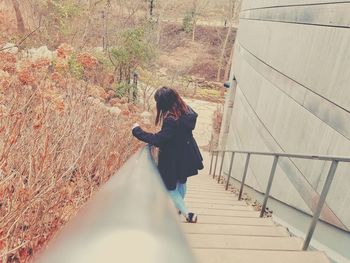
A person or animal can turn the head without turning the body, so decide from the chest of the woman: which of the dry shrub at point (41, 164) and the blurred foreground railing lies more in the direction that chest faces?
the dry shrub

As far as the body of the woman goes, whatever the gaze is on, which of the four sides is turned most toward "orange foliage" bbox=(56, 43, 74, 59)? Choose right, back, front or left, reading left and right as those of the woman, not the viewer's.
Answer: front

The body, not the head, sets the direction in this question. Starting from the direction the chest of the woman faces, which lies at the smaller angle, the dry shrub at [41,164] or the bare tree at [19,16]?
the bare tree

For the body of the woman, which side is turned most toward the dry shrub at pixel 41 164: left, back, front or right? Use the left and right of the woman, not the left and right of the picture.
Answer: left

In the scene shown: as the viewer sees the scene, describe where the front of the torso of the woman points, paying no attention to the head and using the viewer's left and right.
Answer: facing away from the viewer and to the left of the viewer

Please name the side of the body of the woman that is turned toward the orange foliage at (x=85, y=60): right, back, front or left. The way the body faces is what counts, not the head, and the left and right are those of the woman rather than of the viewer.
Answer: front

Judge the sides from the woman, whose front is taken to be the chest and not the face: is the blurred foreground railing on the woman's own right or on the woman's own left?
on the woman's own left
